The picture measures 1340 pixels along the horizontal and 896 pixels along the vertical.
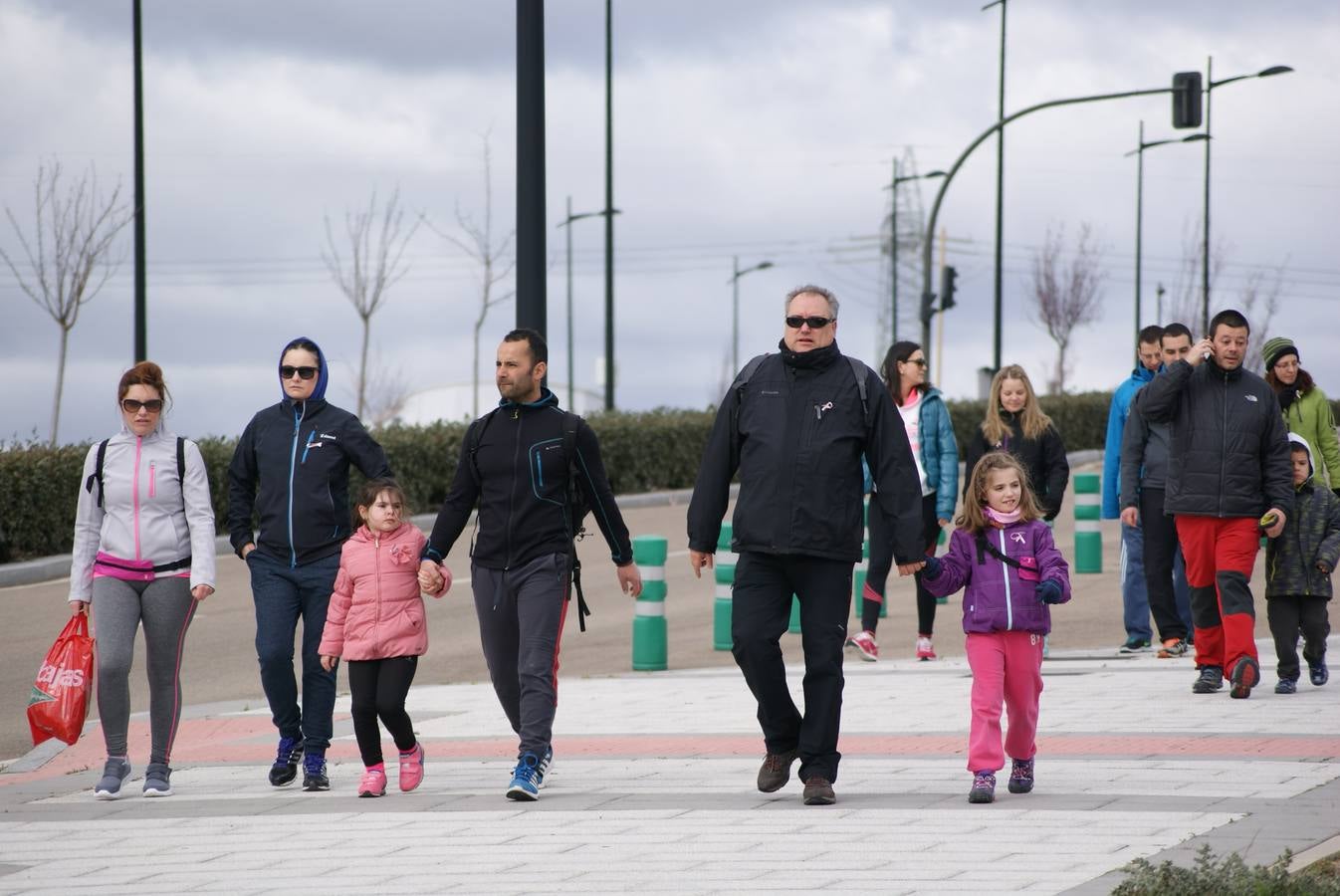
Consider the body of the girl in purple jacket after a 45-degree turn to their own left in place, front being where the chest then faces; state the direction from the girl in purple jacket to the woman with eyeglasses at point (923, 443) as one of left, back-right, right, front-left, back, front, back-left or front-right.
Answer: back-left

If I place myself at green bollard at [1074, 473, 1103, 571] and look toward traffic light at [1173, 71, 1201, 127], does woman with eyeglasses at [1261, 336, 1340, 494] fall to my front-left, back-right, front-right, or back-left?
back-right

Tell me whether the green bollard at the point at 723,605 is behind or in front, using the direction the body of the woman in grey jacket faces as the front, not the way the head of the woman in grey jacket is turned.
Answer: behind

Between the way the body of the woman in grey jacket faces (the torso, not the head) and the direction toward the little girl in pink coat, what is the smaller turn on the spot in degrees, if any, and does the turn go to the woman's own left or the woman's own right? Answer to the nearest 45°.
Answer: approximately 45° to the woman's own left

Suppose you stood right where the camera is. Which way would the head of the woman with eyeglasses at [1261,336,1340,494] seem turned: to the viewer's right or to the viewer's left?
to the viewer's left

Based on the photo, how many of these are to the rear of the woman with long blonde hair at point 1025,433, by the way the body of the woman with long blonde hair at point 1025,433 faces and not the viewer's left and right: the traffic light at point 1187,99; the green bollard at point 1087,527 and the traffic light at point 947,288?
3

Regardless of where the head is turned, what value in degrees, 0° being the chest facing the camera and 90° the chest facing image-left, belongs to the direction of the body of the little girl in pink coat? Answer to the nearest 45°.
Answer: approximately 0°
